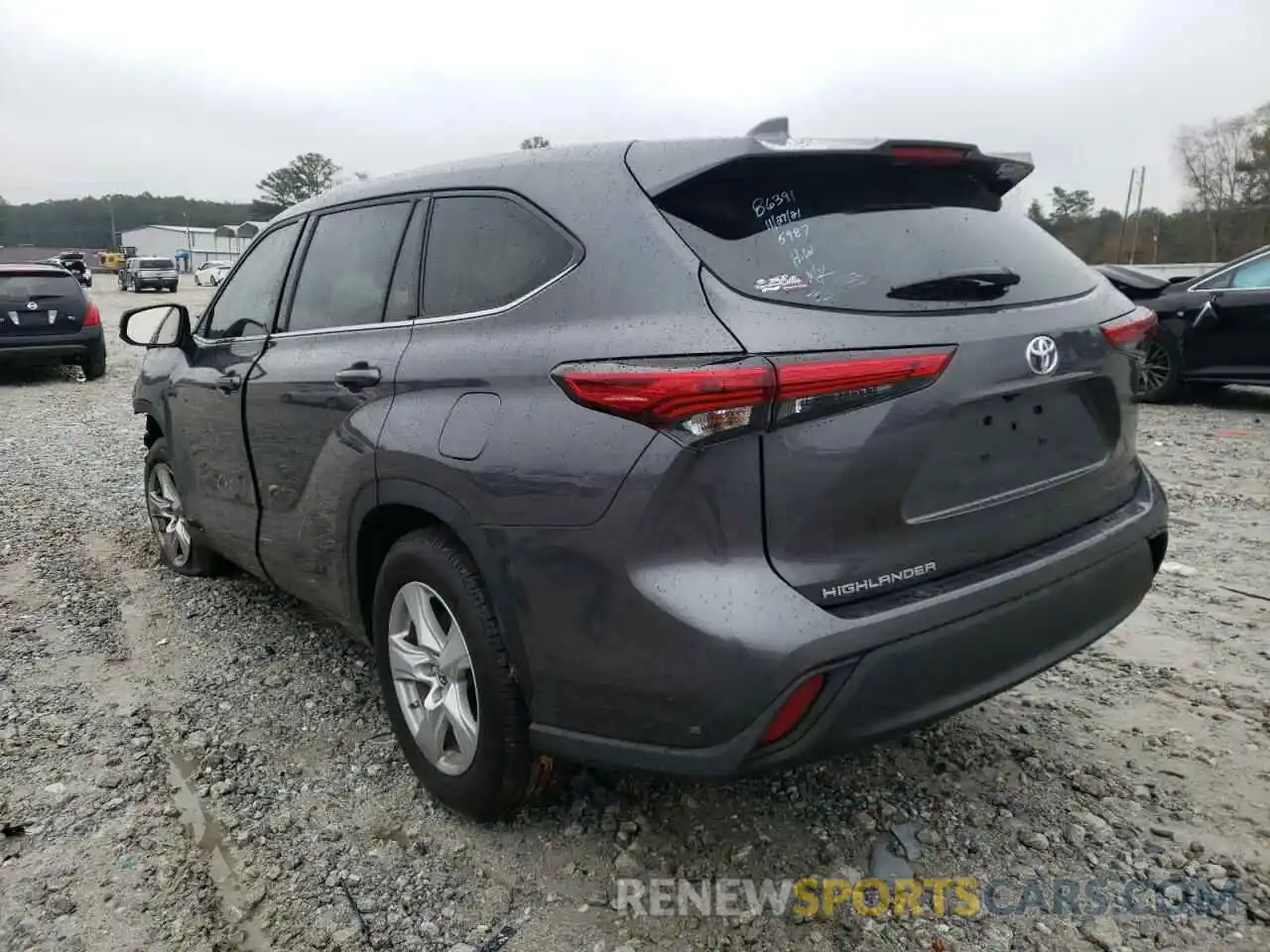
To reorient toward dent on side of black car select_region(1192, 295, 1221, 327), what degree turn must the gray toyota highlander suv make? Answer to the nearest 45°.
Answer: approximately 90° to its right

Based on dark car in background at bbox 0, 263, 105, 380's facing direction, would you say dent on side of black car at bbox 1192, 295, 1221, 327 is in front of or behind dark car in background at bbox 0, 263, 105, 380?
behind

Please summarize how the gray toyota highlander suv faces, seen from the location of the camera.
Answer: facing away from the viewer and to the left of the viewer

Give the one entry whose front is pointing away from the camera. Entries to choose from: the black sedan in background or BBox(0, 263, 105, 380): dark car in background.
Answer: the dark car in background

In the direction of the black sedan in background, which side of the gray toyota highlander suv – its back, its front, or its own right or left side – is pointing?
right

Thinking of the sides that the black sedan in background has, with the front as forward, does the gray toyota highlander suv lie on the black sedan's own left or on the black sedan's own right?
on the black sedan's own left

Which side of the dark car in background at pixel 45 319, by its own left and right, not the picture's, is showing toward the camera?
back

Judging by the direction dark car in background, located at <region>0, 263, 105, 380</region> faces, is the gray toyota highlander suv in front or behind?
behind

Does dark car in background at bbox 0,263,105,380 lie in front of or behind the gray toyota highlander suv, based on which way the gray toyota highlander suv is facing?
in front

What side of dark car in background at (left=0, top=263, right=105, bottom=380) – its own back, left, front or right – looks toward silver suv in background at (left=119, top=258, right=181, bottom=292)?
front
